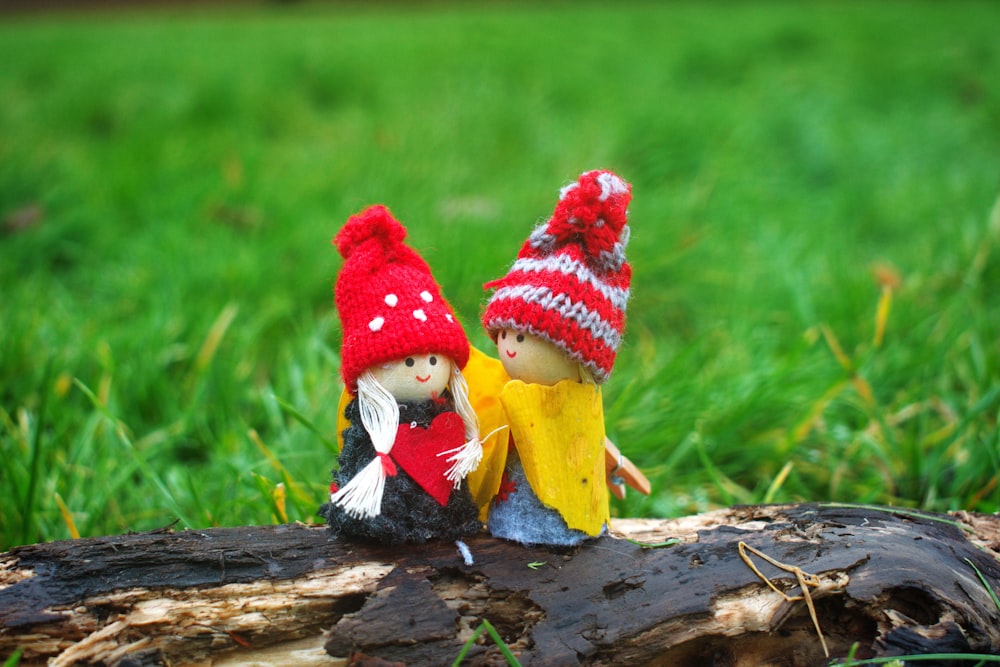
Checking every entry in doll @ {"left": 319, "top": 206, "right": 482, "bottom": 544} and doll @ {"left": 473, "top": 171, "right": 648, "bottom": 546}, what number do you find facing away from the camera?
0

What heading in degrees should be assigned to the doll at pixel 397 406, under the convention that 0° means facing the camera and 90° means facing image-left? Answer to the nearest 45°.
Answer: approximately 315°

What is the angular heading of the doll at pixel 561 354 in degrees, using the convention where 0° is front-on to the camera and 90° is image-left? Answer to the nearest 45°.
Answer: approximately 45°
